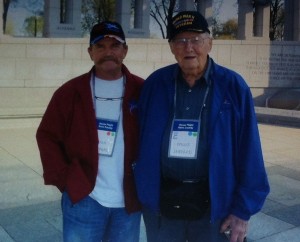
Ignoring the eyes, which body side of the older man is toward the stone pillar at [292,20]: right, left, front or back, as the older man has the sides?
back

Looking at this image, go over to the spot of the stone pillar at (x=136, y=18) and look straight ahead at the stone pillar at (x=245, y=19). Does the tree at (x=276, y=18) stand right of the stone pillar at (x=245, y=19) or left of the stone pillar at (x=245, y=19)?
left

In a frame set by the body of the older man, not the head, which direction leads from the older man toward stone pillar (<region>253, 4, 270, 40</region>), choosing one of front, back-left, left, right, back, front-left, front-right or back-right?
back

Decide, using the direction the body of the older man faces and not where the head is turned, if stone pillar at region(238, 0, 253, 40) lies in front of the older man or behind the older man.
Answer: behind

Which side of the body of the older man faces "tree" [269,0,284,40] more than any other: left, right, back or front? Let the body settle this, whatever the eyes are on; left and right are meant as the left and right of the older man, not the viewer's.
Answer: back

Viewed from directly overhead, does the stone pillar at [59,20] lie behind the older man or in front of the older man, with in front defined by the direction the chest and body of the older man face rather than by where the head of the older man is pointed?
behind

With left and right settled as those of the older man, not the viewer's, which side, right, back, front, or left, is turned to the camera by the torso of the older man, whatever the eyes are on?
front

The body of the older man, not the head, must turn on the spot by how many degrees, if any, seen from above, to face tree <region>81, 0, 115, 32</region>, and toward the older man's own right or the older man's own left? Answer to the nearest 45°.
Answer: approximately 180°
